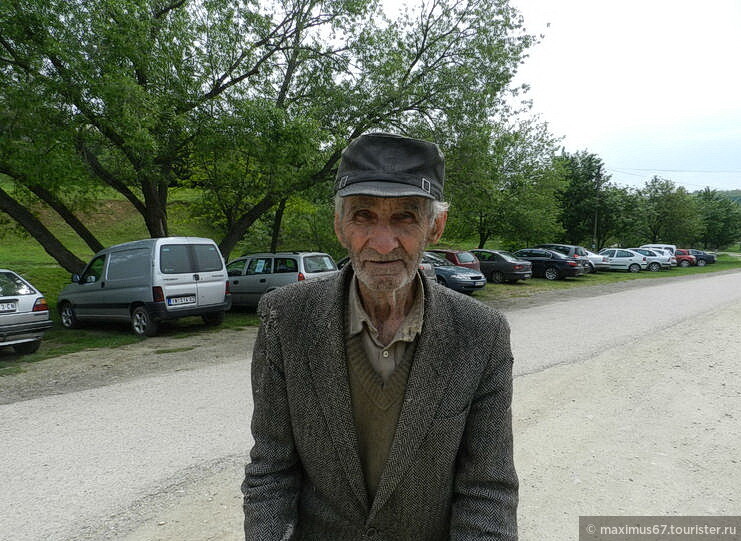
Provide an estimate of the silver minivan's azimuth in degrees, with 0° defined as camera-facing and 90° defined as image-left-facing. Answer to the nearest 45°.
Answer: approximately 135°

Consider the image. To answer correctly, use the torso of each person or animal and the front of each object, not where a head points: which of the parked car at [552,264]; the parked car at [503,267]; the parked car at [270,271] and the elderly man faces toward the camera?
the elderly man

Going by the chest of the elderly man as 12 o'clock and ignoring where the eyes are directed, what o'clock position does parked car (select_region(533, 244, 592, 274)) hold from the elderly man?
The parked car is roughly at 7 o'clock from the elderly man.

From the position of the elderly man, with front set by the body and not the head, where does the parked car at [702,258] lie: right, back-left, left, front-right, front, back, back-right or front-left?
back-left

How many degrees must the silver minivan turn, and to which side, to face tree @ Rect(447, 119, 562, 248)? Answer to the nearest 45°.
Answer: approximately 90° to its right

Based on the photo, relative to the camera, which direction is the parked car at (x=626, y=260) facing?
to the viewer's left

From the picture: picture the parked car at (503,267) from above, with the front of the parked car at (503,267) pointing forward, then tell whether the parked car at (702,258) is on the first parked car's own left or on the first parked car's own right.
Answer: on the first parked car's own right
